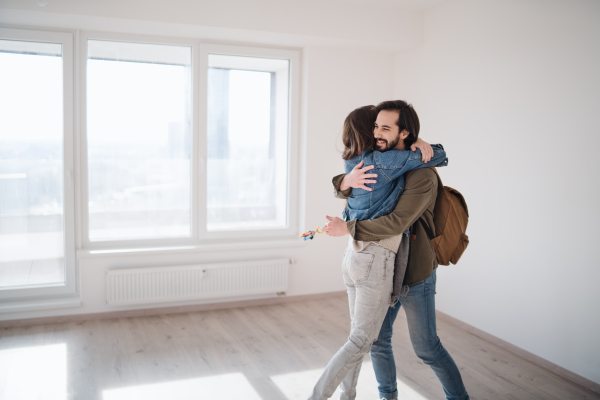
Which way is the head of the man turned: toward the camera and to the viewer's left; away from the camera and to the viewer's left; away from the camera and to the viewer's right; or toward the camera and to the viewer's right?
toward the camera and to the viewer's left

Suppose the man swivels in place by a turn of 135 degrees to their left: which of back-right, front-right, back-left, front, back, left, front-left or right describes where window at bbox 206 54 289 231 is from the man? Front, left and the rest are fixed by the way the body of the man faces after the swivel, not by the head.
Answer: back

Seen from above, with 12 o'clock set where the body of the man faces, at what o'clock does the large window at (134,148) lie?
The large window is roughly at 1 o'clock from the man.

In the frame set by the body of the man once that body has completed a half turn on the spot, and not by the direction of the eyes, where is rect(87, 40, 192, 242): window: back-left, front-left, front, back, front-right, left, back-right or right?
back-left

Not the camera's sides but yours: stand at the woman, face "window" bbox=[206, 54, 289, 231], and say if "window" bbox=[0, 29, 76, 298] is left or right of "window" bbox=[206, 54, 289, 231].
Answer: left

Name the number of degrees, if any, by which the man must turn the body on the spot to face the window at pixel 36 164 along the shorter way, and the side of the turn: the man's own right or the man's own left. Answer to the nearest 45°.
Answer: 0° — they already face it

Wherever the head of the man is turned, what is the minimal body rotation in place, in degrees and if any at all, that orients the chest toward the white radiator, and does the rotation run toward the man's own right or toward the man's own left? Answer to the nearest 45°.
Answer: approximately 45° to the man's own right

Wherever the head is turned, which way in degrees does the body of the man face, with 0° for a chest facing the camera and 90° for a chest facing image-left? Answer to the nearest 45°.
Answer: approximately 90°

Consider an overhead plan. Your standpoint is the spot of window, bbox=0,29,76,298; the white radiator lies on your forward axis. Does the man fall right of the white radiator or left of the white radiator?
right
